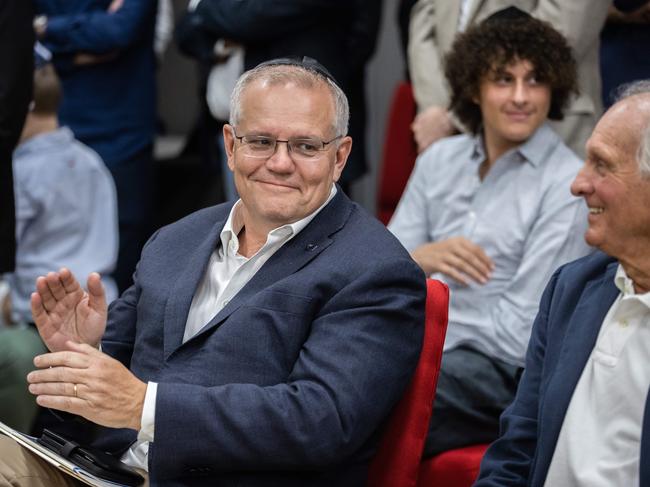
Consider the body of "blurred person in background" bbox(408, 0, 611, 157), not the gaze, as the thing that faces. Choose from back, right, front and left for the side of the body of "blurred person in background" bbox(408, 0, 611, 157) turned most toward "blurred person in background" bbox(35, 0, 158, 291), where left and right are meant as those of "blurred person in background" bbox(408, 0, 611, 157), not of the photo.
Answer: right

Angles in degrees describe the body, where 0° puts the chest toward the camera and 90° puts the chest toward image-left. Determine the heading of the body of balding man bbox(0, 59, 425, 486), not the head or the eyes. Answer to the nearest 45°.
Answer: approximately 45°

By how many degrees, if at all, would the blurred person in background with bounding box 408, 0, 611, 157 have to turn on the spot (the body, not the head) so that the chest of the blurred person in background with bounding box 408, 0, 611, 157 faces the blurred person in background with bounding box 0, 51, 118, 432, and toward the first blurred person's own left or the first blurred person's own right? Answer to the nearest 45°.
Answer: approximately 45° to the first blurred person's own right

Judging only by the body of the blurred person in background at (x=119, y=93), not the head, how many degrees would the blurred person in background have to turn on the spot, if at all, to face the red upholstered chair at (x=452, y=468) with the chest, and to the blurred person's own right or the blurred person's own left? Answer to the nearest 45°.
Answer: approximately 45° to the blurred person's own left

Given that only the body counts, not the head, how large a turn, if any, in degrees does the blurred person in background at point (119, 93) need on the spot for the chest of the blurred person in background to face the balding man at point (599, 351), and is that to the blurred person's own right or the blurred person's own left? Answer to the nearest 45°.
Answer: approximately 45° to the blurred person's own left
